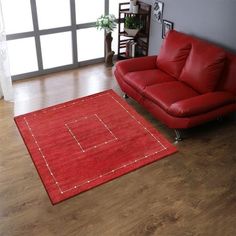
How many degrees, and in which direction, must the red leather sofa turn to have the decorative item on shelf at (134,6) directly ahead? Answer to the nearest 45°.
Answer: approximately 90° to its right

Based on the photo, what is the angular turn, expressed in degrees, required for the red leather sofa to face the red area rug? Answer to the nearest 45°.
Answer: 0° — it already faces it

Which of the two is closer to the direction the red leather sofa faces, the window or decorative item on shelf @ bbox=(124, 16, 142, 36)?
the window

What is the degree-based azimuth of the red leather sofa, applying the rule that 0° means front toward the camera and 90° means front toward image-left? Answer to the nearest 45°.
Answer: approximately 45°

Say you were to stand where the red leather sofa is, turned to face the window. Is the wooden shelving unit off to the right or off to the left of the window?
right

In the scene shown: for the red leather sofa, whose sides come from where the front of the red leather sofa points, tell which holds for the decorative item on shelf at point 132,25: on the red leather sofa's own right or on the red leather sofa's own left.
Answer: on the red leather sofa's own right

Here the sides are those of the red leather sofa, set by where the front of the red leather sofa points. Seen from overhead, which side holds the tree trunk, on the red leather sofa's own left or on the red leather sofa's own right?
on the red leather sofa's own right

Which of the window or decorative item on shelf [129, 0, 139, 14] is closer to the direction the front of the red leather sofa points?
the window

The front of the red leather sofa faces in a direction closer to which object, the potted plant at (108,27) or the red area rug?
the red area rug

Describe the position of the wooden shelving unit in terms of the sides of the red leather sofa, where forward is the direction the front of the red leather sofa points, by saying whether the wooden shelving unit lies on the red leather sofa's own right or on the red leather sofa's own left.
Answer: on the red leather sofa's own right

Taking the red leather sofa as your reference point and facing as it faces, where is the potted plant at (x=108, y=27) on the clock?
The potted plant is roughly at 3 o'clock from the red leather sofa.

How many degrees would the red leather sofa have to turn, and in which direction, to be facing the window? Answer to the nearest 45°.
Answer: approximately 90° to its right
